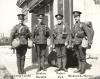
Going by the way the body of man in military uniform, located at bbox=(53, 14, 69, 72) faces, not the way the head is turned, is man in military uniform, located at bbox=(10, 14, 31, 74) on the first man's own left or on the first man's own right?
on the first man's own right

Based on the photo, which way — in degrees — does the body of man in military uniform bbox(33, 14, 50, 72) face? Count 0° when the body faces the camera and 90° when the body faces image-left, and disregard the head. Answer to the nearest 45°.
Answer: approximately 0°

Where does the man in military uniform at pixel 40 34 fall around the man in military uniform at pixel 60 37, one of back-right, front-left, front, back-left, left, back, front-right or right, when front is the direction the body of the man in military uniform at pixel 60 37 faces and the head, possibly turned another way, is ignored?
right

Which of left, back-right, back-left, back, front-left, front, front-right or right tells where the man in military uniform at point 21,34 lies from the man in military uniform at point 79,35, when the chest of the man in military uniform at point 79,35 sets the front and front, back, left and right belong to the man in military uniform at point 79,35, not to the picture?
front-right

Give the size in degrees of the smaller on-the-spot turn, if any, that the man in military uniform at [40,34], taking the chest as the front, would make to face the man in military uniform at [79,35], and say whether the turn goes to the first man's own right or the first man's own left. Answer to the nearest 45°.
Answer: approximately 90° to the first man's own left

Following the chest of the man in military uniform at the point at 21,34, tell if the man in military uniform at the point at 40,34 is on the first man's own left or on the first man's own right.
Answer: on the first man's own left

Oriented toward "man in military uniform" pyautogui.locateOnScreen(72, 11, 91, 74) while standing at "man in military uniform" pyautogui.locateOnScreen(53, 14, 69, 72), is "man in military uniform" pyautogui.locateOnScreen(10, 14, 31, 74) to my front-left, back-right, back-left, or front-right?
back-right

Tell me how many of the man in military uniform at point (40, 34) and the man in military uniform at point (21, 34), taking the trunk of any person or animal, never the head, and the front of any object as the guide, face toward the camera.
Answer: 2
